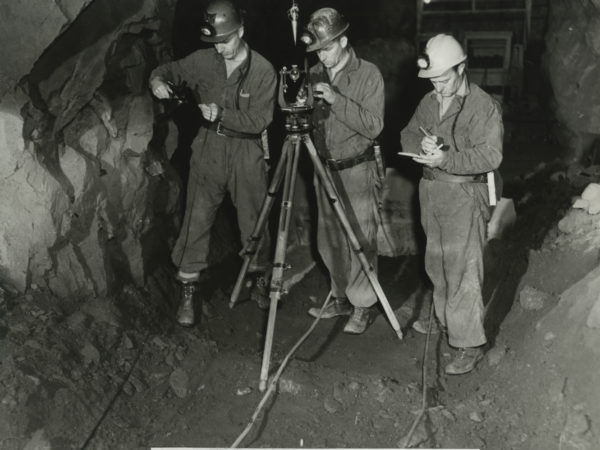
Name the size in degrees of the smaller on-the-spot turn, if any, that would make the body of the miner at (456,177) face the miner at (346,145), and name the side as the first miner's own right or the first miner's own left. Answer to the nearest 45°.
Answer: approximately 90° to the first miner's own right

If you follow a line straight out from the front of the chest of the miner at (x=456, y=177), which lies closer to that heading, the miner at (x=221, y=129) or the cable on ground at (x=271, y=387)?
the cable on ground

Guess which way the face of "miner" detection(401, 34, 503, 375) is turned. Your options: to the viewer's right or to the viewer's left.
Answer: to the viewer's left

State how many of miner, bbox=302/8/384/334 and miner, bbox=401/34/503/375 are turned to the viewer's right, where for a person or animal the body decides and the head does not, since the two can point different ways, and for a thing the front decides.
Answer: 0

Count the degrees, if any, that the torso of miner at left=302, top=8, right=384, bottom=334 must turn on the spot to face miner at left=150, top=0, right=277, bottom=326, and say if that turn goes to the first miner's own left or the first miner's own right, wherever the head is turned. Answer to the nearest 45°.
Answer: approximately 45° to the first miner's own right

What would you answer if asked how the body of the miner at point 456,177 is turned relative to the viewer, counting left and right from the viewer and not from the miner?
facing the viewer and to the left of the viewer

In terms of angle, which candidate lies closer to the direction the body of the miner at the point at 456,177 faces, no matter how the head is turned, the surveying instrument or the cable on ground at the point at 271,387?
the cable on ground

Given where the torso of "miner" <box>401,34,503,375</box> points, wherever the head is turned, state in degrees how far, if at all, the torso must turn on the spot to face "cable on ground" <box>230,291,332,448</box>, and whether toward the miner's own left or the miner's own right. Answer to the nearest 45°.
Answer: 0° — they already face it

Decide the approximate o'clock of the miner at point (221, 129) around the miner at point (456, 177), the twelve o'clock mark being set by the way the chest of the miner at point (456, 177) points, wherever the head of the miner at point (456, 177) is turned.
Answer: the miner at point (221, 129) is roughly at 2 o'clock from the miner at point (456, 177).
